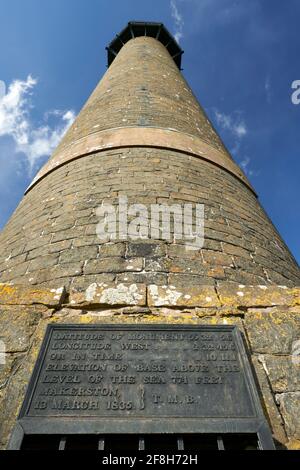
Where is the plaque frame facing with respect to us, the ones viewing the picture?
facing the viewer
